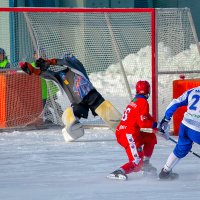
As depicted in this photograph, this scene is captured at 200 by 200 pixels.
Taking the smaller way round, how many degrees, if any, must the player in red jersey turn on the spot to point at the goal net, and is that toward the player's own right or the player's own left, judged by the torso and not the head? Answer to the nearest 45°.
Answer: approximately 45° to the player's own left
